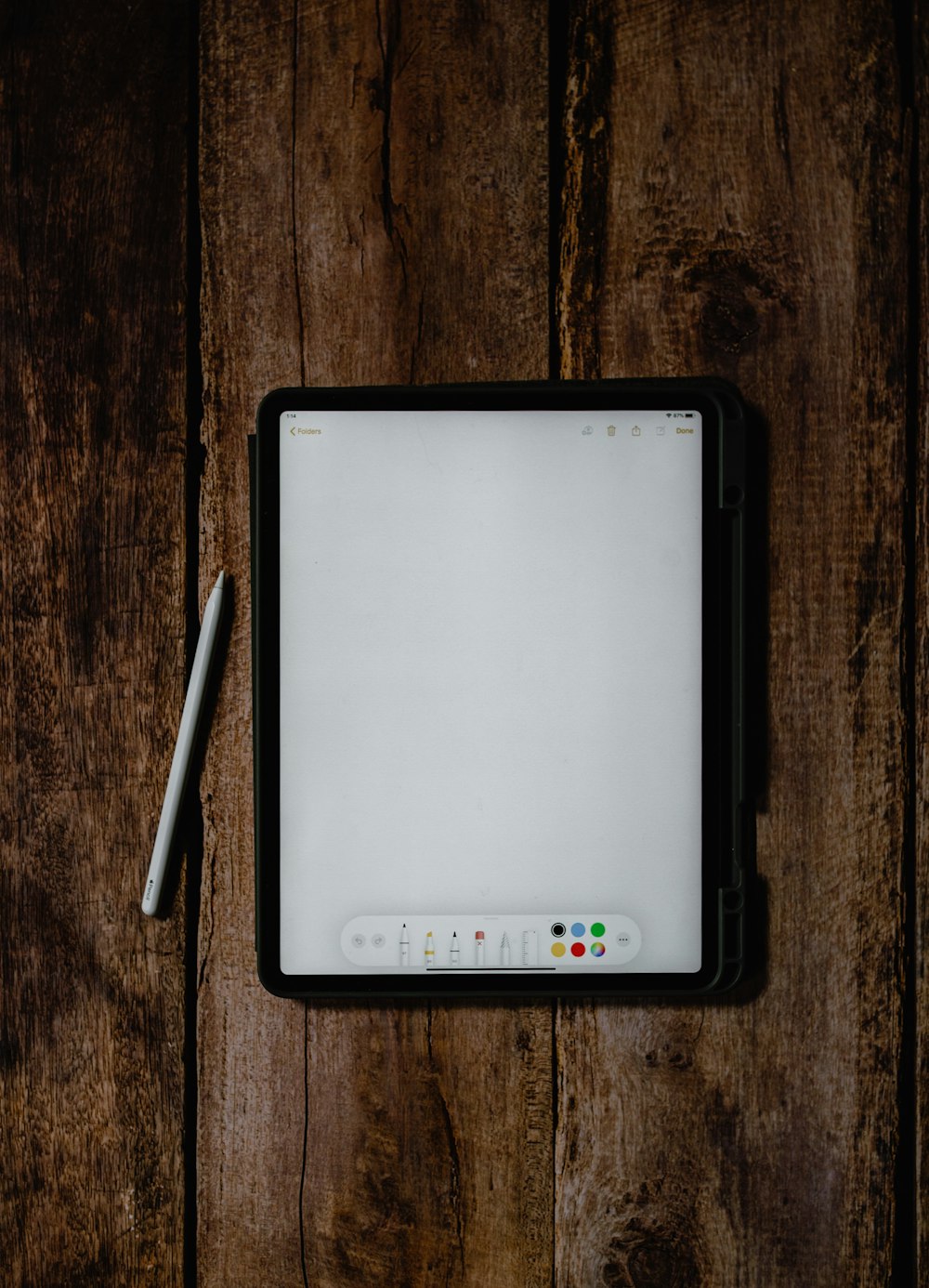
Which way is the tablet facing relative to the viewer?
toward the camera
